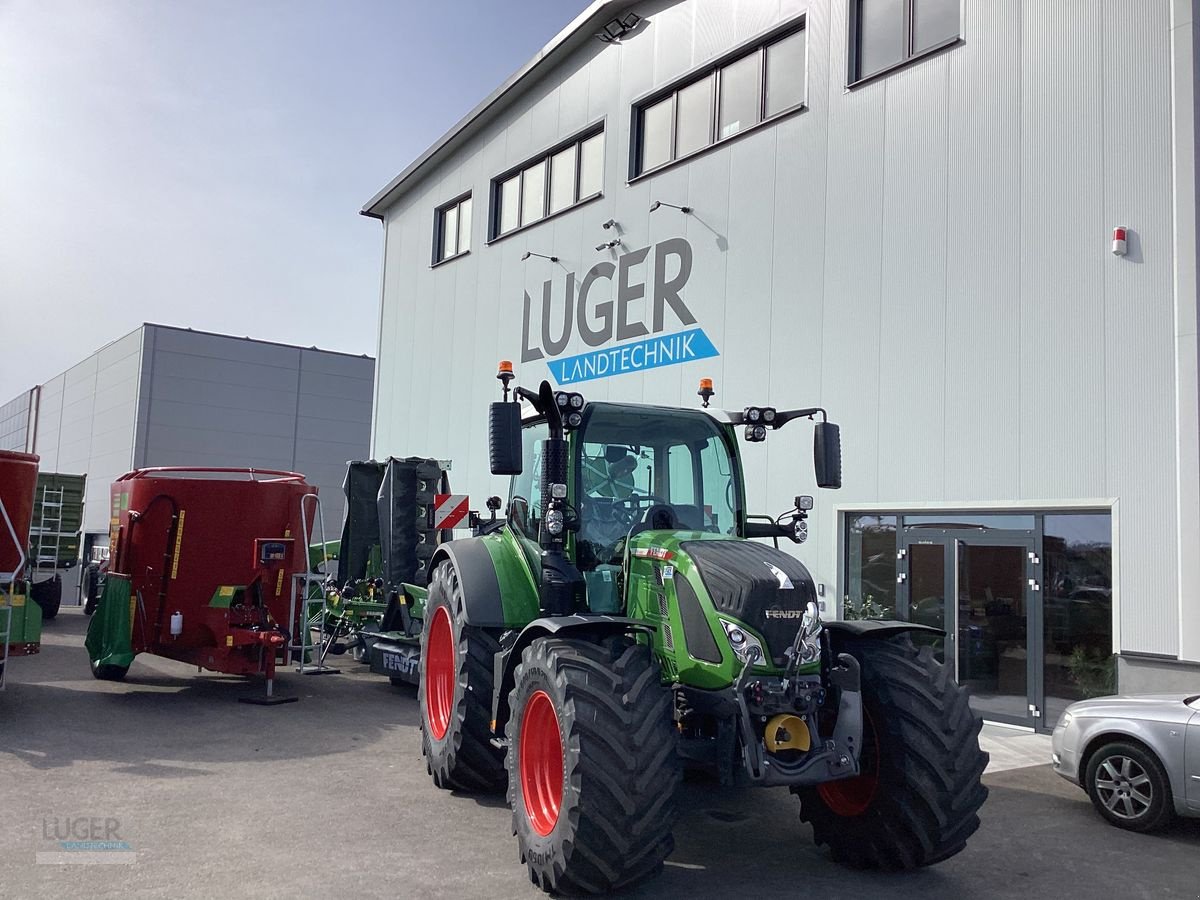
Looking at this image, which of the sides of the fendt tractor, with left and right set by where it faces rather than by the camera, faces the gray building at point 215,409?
back

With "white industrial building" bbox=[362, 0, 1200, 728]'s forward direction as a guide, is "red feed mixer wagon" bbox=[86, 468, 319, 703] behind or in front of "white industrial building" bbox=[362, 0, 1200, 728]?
in front

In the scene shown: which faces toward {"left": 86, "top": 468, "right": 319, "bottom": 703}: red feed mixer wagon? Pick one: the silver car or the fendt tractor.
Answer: the silver car

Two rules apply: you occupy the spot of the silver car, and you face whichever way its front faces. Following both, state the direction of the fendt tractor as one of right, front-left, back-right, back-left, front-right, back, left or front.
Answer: front-left

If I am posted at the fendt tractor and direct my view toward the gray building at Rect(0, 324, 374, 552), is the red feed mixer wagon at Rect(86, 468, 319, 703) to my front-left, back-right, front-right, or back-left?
front-left

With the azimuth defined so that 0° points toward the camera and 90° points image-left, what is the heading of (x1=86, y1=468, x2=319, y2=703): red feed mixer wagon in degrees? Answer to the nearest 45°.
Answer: approximately 315°

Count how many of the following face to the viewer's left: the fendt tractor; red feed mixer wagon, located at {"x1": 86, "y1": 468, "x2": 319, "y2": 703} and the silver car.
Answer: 1

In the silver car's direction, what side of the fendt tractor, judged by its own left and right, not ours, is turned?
left

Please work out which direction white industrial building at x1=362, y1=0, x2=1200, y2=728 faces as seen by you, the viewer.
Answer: facing the viewer and to the left of the viewer

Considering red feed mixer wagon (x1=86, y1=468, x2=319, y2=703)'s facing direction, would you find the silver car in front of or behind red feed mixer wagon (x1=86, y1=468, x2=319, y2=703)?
in front

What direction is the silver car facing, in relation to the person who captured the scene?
facing to the left of the viewer

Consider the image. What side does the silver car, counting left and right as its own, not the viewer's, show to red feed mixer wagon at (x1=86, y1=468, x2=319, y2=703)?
front

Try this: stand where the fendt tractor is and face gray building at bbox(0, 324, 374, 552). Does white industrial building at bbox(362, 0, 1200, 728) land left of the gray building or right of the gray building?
right

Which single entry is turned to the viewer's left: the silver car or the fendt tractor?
the silver car
